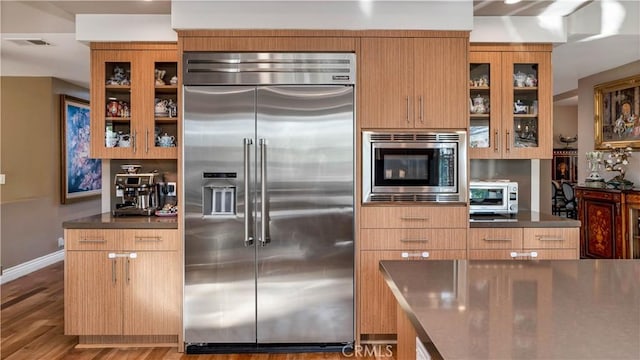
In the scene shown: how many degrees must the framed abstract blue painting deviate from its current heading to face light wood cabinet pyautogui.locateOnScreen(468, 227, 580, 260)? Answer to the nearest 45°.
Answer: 0° — it already faces it

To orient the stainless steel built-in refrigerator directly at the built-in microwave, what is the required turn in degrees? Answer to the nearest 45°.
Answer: approximately 90° to its left

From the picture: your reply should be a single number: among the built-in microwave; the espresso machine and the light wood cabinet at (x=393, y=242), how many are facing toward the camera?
3

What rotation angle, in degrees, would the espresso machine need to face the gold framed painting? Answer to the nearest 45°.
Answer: approximately 90° to its left

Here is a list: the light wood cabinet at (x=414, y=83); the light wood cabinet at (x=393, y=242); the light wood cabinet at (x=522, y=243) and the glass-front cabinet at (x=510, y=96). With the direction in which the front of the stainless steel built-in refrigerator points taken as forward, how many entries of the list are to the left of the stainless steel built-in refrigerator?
4

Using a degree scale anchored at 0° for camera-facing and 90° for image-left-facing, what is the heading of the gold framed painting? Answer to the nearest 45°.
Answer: approximately 45°

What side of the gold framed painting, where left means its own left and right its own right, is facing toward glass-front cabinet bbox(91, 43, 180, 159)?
front

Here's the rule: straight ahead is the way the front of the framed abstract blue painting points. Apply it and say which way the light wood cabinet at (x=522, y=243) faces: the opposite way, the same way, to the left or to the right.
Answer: to the right

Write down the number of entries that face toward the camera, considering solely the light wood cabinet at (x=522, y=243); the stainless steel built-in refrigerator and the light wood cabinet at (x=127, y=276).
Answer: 3

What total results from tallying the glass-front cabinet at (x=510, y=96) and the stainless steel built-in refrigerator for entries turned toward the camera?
2
